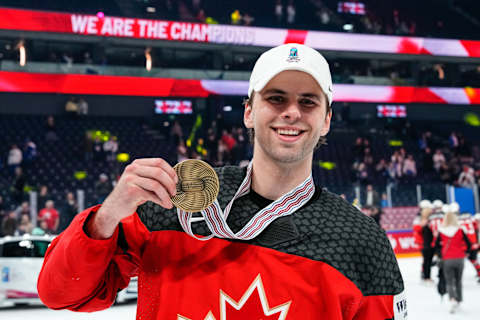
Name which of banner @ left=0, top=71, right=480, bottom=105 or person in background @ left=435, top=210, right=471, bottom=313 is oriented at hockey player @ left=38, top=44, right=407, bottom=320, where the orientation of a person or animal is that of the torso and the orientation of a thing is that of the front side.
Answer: the banner

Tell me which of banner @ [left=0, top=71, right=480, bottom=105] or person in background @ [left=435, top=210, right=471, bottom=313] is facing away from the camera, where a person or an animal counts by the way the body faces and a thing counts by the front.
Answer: the person in background

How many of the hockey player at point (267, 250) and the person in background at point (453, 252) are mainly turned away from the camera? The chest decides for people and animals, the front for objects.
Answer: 1

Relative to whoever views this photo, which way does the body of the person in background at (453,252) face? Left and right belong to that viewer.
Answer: facing away from the viewer

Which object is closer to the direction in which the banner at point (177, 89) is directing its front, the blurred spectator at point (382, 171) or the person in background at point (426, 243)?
the person in background

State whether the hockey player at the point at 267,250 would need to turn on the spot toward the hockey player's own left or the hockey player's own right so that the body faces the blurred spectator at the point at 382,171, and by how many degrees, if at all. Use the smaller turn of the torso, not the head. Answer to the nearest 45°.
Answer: approximately 180°

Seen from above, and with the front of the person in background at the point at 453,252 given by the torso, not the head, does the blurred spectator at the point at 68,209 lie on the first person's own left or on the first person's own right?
on the first person's own left

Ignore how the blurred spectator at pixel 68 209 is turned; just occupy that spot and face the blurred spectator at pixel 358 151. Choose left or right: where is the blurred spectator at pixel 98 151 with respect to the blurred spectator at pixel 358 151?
left

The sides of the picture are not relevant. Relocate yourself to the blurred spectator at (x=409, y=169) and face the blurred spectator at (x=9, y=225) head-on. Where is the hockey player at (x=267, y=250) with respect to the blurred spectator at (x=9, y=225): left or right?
left

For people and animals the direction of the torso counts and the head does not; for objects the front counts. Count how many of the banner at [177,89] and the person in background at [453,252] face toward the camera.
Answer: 1

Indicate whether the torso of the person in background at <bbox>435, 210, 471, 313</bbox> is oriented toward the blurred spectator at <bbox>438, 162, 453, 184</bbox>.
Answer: yes

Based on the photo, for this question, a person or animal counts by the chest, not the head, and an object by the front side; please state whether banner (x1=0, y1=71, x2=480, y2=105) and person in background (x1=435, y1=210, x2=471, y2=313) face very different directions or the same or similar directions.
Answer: very different directions

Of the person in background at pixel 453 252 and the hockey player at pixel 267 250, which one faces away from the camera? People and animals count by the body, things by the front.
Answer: the person in background
